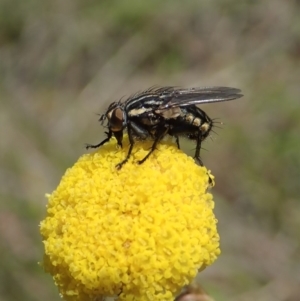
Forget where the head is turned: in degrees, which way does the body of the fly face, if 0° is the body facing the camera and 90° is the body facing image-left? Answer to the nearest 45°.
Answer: approximately 90°
